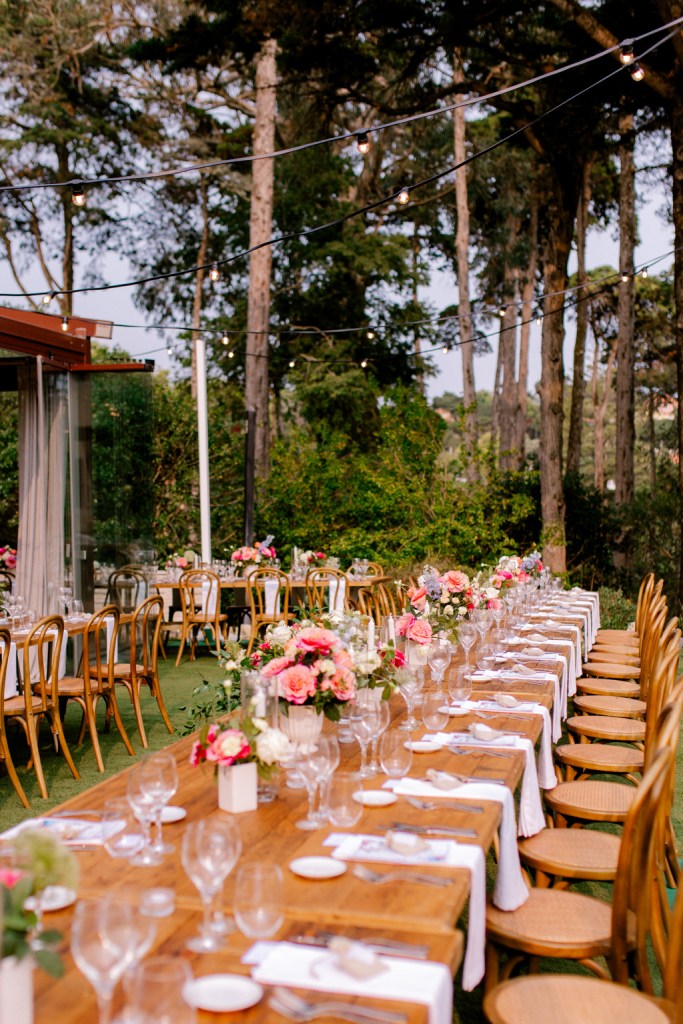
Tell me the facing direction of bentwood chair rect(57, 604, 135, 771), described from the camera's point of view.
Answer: facing away from the viewer and to the left of the viewer

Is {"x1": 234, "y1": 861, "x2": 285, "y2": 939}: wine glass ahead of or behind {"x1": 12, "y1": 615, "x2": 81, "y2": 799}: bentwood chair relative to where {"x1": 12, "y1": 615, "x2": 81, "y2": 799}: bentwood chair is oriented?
behind

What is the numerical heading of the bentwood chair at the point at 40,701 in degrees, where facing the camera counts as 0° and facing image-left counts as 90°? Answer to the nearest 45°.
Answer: approximately 135°

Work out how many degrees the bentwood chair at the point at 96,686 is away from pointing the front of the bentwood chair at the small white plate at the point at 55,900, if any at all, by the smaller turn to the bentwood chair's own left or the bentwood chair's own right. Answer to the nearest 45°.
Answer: approximately 135° to the bentwood chair's own left

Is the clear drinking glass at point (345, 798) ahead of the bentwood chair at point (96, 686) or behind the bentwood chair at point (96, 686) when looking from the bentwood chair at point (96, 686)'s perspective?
behind

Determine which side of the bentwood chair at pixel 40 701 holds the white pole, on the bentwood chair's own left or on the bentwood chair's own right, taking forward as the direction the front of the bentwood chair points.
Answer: on the bentwood chair's own right

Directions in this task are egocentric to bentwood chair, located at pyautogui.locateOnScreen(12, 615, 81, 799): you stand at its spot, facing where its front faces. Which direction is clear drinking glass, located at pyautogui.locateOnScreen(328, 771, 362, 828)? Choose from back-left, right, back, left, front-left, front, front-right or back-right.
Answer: back-left

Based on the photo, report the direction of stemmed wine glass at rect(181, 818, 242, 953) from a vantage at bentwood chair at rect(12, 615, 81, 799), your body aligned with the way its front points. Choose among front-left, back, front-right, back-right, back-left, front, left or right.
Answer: back-left

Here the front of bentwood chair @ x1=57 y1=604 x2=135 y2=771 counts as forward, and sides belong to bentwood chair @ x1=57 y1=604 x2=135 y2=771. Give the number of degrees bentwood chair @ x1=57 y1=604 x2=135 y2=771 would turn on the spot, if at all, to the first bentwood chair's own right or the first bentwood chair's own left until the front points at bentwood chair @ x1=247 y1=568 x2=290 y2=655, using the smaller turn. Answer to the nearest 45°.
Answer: approximately 90° to the first bentwood chair's own right

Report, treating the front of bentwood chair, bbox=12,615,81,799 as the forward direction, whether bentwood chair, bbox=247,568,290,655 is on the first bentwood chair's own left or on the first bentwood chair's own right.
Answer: on the first bentwood chair's own right

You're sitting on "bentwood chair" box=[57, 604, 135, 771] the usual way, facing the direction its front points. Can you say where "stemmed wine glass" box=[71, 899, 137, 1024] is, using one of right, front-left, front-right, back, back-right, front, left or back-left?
back-left

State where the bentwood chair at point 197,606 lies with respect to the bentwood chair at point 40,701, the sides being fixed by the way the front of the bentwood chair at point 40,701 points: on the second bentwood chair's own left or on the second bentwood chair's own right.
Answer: on the second bentwood chair's own right
